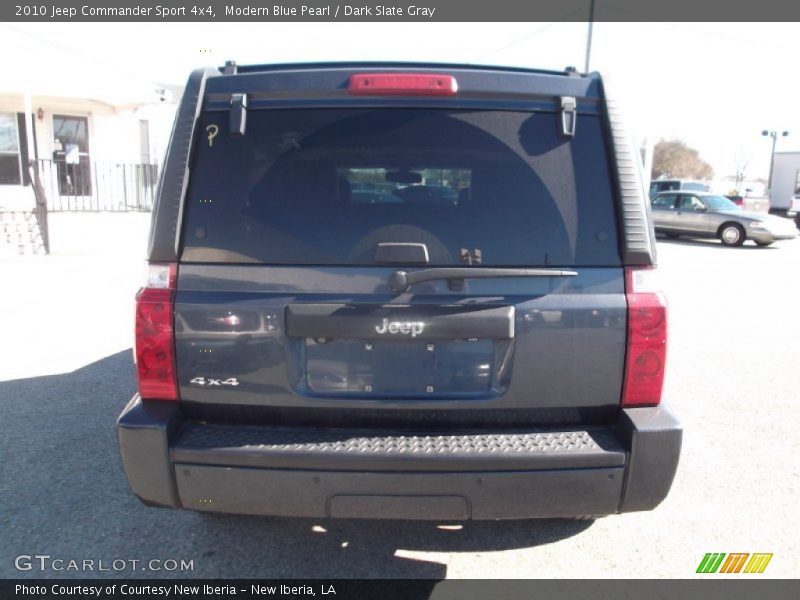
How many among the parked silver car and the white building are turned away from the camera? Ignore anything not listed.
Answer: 0

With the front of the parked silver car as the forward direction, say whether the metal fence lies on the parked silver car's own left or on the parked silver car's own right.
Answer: on the parked silver car's own right

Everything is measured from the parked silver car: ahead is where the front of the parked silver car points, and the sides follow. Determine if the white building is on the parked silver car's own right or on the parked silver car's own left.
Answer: on the parked silver car's own right

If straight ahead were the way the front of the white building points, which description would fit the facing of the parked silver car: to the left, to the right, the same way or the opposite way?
the same way

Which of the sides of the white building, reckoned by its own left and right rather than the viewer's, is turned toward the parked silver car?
left

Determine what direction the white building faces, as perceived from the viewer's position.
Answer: facing the viewer
